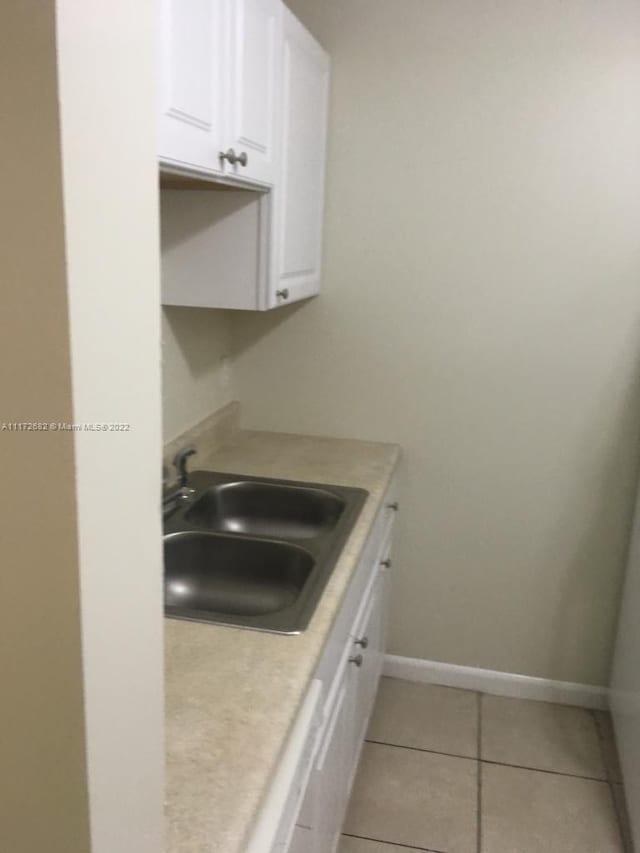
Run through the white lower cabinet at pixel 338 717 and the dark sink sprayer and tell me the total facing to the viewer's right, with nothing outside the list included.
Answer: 2

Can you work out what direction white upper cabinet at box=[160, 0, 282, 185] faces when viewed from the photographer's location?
facing the viewer and to the right of the viewer

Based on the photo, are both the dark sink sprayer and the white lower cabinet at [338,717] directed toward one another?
no

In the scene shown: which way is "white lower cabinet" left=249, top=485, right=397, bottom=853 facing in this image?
to the viewer's right

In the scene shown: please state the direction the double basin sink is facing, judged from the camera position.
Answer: facing to the right of the viewer

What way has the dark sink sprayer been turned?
to the viewer's right

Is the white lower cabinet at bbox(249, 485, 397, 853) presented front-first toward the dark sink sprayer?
no
